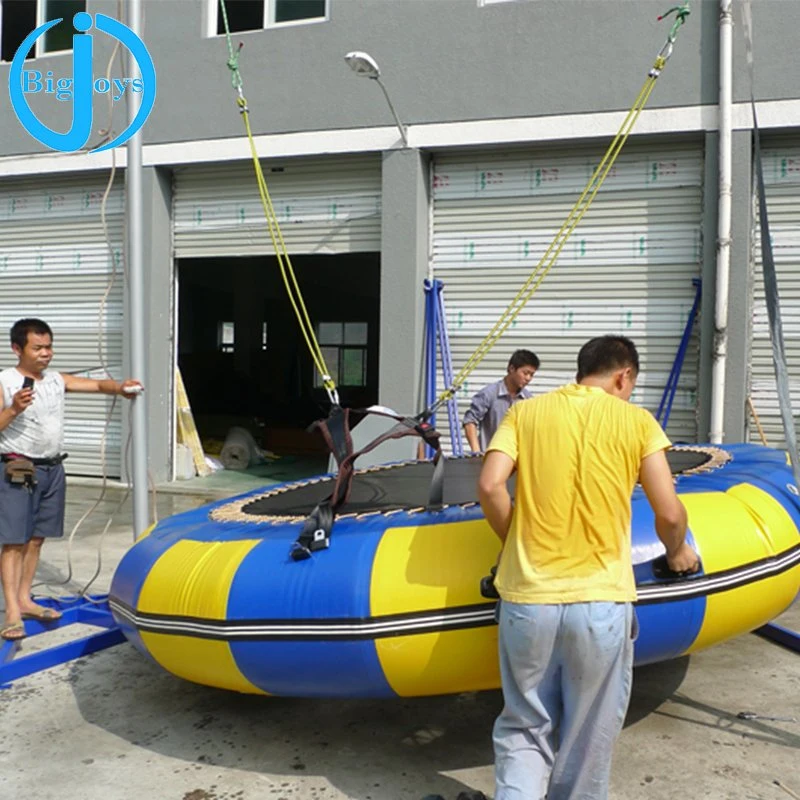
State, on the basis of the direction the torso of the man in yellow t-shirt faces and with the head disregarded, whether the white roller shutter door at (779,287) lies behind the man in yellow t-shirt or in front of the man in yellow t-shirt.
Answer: in front

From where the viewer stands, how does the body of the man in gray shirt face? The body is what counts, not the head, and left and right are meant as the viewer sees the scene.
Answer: facing the viewer and to the right of the viewer

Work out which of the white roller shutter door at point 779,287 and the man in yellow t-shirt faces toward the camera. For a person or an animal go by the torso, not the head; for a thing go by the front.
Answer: the white roller shutter door

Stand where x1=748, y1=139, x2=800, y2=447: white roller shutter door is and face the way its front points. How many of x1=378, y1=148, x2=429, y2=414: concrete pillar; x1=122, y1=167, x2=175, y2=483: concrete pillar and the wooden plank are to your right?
3

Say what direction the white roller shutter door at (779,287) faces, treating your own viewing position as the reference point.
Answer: facing the viewer

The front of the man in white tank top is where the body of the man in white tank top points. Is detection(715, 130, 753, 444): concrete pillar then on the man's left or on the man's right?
on the man's left

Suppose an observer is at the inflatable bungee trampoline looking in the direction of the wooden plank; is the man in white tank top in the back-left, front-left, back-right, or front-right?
front-left

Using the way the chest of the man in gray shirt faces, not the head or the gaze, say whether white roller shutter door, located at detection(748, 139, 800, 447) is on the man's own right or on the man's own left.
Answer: on the man's own left

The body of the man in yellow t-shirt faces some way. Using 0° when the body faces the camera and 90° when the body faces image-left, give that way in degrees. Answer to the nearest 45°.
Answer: approximately 180°

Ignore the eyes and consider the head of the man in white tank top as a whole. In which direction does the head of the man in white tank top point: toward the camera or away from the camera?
toward the camera

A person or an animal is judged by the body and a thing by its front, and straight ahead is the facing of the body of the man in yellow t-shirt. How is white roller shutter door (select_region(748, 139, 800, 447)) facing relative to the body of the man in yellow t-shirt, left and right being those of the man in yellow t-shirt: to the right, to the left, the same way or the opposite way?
the opposite way

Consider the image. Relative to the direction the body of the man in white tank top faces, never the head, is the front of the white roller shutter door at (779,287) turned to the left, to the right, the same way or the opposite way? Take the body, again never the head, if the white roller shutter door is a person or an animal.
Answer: to the right

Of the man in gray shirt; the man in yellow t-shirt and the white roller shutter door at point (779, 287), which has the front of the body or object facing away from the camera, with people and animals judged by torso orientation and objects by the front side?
the man in yellow t-shirt
